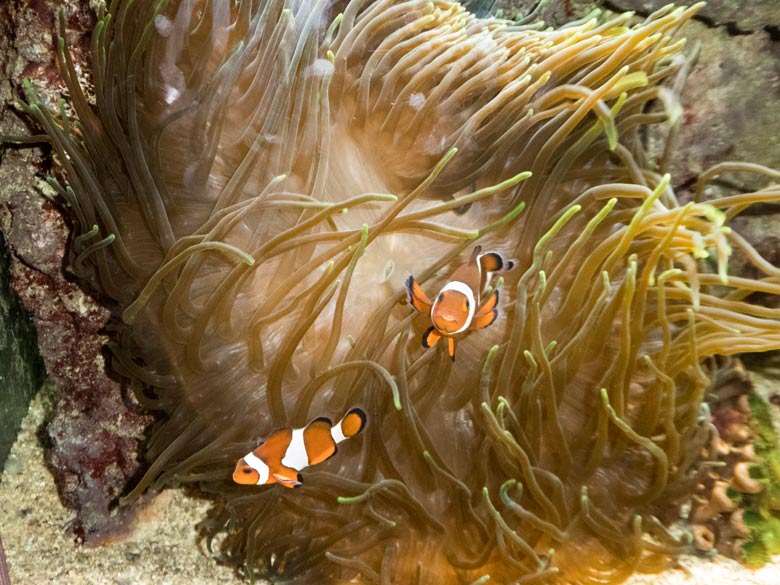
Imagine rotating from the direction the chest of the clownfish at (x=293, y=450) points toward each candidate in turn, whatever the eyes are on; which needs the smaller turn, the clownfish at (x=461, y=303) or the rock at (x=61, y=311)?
the rock

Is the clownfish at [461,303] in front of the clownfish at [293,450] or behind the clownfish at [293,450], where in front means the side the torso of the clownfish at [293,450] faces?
behind

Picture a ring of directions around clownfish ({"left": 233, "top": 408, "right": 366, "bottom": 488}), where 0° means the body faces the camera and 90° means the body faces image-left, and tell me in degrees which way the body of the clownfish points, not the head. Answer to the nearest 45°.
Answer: approximately 90°

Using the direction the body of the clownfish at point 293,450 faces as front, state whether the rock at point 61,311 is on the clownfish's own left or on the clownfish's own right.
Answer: on the clownfish's own right
